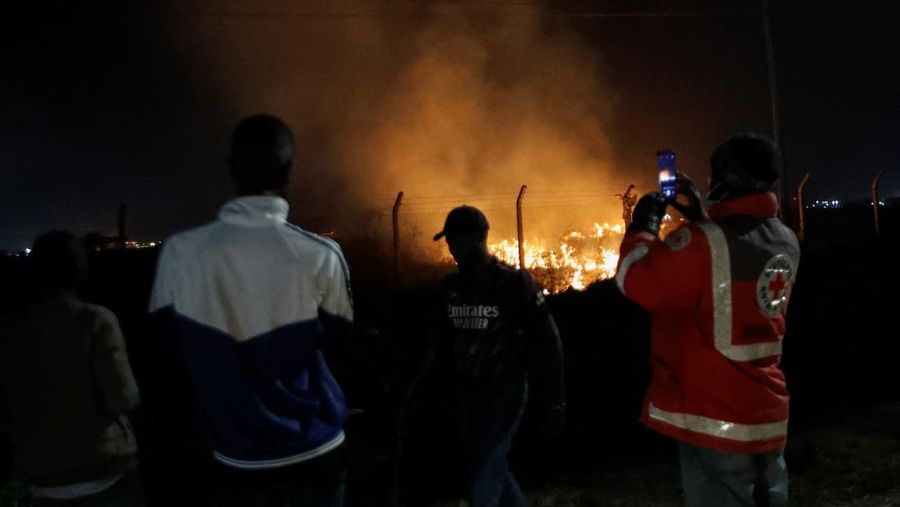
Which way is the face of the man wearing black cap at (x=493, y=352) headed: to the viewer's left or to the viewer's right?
to the viewer's left

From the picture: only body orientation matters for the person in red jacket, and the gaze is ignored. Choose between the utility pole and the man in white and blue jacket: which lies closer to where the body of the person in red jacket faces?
the utility pole

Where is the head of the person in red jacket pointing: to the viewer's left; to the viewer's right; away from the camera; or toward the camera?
away from the camera

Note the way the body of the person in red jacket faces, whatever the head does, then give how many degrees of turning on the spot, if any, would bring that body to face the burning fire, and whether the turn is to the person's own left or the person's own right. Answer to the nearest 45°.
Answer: approximately 45° to the person's own right

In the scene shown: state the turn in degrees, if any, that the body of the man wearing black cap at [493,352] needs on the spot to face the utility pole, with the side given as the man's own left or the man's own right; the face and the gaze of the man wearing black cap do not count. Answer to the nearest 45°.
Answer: approximately 180°

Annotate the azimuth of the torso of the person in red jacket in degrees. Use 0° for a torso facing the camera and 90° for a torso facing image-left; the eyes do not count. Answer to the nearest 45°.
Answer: approximately 135°

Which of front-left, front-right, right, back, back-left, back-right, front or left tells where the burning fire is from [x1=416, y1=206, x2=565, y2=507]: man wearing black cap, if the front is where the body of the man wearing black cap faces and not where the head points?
back-right

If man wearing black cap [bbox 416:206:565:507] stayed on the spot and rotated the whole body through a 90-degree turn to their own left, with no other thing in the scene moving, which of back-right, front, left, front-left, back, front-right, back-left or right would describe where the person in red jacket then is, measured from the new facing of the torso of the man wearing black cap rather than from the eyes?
front

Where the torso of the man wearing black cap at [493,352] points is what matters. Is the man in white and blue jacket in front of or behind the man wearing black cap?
in front

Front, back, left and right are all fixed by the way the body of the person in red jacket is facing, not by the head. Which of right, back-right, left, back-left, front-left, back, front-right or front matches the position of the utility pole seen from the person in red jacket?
front-right

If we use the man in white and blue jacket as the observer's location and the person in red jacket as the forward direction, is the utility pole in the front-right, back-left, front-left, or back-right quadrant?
front-left
